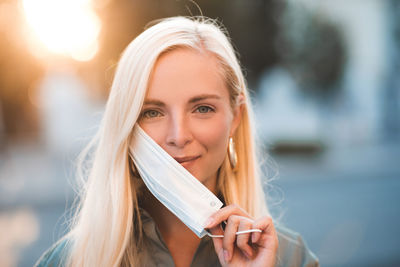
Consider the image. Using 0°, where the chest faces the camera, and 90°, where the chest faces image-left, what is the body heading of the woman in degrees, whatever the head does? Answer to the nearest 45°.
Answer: approximately 0°

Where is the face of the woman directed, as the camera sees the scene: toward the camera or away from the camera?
toward the camera
